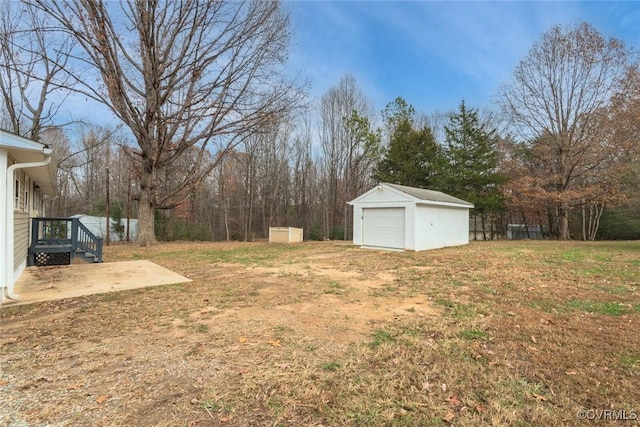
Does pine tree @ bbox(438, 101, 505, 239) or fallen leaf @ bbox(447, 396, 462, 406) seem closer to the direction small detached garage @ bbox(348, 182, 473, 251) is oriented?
the fallen leaf

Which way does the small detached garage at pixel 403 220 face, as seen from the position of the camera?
facing the viewer and to the left of the viewer

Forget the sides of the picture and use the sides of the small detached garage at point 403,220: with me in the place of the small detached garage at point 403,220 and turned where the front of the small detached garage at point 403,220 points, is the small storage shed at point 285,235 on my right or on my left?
on my right

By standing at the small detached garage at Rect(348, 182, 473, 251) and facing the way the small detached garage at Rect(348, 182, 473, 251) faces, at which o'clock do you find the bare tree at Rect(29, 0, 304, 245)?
The bare tree is roughly at 1 o'clock from the small detached garage.

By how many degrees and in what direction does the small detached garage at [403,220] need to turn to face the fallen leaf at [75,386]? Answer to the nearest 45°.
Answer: approximately 45° to its left

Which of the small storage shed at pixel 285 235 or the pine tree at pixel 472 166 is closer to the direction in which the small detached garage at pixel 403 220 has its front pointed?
the small storage shed

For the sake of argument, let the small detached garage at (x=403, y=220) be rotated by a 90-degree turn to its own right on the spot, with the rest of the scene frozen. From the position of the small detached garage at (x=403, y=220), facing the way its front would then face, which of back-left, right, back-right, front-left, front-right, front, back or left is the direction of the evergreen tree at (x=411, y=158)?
front-right

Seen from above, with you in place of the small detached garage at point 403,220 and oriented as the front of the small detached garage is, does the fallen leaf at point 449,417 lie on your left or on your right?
on your left

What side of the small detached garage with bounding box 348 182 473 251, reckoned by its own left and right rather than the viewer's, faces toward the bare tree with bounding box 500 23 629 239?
back

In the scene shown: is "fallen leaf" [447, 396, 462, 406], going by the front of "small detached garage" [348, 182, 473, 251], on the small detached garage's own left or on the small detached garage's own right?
on the small detached garage's own left

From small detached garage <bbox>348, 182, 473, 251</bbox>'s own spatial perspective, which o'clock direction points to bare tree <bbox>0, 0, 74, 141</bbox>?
The bare tree is roughly at 1 o'clock from the small detached garage.
